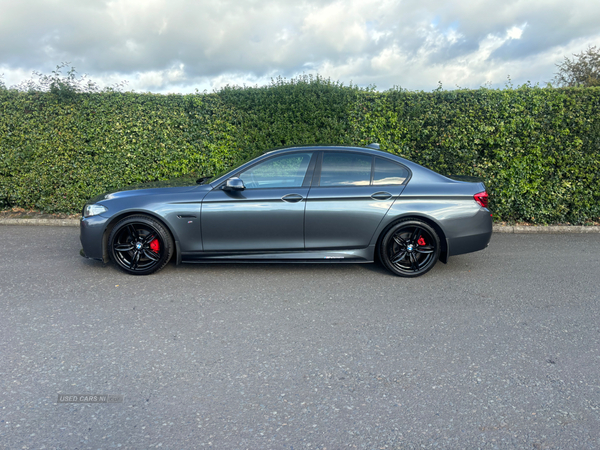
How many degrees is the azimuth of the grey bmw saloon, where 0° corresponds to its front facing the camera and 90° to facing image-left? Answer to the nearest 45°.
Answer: approximately 90°

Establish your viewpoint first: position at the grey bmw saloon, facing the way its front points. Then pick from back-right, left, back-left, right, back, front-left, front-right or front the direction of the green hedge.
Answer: right
